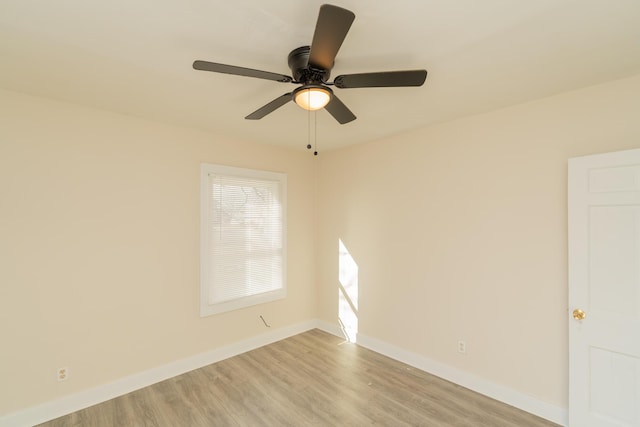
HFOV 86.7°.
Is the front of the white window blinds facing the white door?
yes

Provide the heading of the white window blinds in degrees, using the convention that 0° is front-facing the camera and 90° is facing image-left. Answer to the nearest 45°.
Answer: approximately 315°
